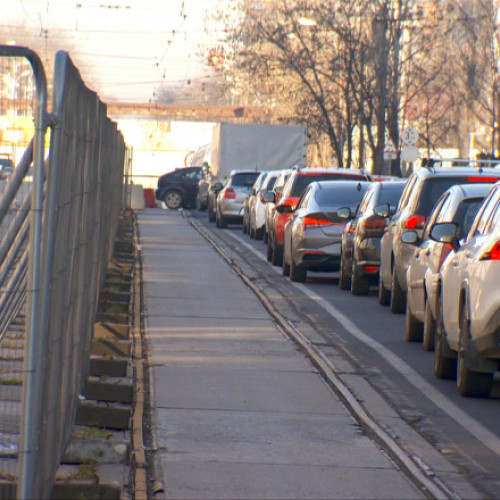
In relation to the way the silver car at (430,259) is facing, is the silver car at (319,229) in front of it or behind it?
in front

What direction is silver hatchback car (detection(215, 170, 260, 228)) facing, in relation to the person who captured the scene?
facing away from the viewer

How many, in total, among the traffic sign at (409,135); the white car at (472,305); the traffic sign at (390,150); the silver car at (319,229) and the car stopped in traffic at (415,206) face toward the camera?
2

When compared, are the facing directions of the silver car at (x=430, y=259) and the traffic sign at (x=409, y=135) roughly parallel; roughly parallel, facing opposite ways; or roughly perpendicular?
roughly parallel, facing opposite ways

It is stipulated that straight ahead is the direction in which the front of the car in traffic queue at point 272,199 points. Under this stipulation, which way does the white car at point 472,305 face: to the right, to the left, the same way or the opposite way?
the same way

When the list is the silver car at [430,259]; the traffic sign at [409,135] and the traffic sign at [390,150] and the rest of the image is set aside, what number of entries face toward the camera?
2

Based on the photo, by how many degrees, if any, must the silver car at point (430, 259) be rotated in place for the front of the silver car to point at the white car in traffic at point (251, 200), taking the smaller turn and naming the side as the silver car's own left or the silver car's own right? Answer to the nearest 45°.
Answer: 0° — it already faces it

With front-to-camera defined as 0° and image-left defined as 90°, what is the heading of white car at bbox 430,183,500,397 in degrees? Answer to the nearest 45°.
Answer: approximately 180°

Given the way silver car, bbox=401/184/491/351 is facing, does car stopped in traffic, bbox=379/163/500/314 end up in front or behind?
in front

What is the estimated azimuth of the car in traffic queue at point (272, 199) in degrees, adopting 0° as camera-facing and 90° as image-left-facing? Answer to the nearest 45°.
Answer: approximately 180°

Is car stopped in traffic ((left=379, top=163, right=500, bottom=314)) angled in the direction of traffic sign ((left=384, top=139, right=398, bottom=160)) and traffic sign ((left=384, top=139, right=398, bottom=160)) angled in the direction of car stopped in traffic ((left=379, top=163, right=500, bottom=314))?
yes

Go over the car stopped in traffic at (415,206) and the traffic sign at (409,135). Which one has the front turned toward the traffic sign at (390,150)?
the car stopped in traffic

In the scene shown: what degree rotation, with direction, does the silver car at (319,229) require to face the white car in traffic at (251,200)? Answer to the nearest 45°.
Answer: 0° — it already faces it

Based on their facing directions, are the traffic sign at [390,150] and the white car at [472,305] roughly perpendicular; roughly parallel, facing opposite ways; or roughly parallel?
roughly parallel, facing opposite ways

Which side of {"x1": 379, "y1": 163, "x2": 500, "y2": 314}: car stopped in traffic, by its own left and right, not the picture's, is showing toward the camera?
back

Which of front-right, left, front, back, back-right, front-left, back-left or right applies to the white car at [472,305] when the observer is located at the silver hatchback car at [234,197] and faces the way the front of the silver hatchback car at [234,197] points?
back

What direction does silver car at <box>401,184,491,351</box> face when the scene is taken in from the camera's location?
facing away from the viewer

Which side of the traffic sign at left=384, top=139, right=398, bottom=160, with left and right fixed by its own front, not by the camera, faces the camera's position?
front

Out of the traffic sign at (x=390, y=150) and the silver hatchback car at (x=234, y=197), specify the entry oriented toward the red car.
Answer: the traffic sign

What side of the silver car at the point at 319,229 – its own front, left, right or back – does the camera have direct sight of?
back
